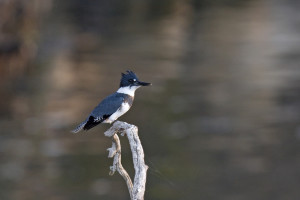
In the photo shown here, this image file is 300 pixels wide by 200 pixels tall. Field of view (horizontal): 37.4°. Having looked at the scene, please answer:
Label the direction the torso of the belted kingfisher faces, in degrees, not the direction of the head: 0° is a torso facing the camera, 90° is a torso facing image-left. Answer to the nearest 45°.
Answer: approximately 270°
